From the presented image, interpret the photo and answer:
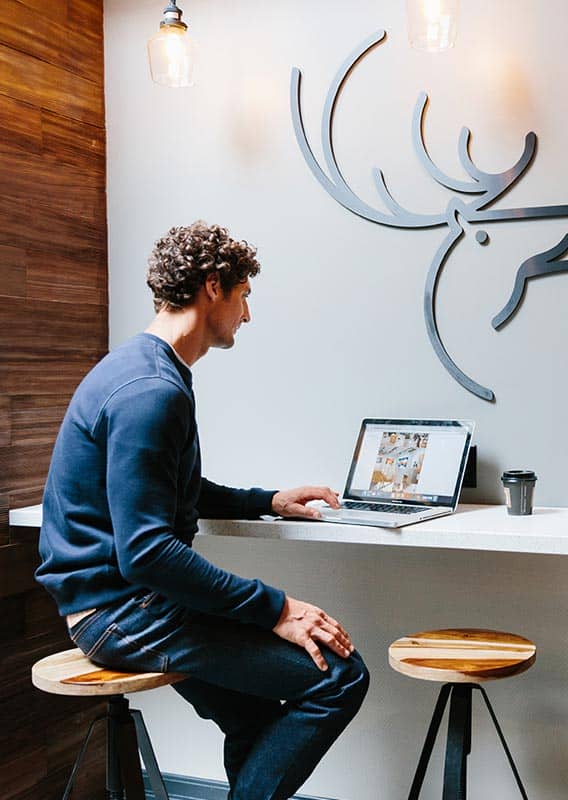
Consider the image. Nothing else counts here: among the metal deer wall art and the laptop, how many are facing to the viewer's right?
0

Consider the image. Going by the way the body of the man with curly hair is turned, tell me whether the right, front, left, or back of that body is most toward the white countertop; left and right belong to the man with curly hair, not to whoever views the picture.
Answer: front

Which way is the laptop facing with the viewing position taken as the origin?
facing the viewer and to the left of the viewer

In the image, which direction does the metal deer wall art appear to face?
toward the camera

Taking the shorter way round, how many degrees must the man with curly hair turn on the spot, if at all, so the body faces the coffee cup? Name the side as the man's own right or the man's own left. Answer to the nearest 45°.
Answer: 0° — they already face it

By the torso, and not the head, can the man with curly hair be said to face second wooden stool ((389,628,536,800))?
yes

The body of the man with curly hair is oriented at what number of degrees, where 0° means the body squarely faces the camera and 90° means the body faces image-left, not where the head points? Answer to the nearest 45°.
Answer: approximately 270°
